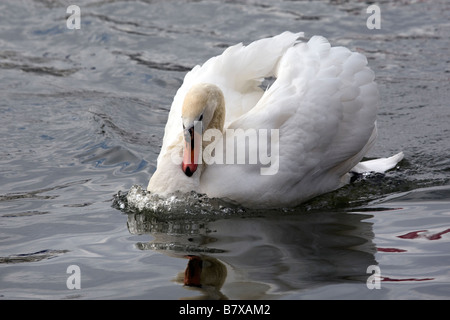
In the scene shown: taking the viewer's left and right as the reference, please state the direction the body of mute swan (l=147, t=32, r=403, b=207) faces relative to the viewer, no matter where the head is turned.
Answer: facing the viewer and to the left of the viewer
